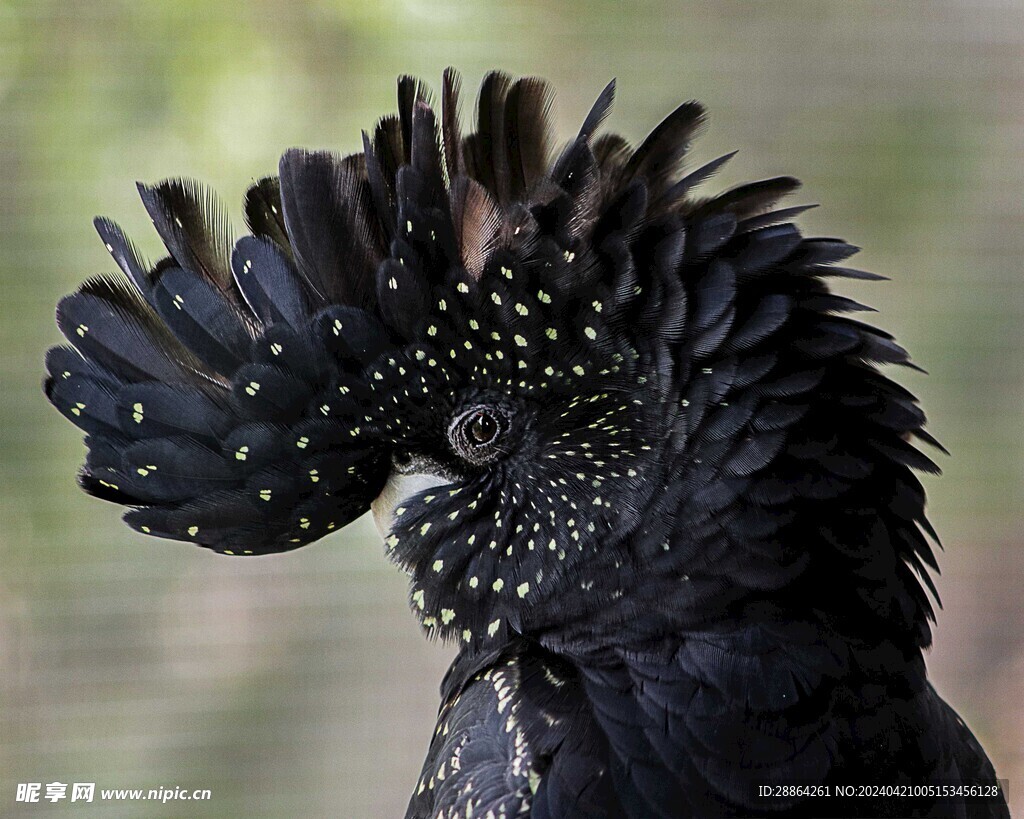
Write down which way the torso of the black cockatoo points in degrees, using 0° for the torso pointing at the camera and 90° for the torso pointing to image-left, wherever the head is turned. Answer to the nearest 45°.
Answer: approximately 90°
